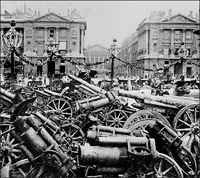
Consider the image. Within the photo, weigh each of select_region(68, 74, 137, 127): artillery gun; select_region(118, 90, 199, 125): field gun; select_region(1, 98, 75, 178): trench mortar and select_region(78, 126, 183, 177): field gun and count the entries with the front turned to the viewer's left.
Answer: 4

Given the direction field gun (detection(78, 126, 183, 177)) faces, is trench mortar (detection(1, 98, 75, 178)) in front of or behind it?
in front

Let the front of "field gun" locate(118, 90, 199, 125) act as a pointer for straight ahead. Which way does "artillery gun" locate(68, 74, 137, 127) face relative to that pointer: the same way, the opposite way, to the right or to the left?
the same way

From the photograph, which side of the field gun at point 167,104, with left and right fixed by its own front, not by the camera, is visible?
left

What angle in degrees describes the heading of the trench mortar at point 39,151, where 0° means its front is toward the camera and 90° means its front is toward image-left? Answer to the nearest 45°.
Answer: approximately 90°

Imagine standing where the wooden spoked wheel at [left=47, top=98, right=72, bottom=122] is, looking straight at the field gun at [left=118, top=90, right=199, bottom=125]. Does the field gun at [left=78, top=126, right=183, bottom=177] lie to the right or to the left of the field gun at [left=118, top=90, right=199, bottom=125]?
right

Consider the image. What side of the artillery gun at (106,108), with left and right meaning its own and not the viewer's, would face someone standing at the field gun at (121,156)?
left

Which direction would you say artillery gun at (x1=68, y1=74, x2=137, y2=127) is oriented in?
to the viewer's left

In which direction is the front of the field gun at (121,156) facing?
to the viewer's left
